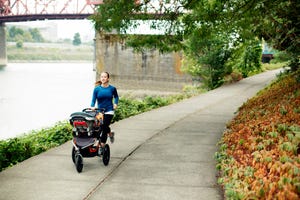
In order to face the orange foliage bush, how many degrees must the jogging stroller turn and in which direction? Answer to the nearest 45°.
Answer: approximately 135° to its left

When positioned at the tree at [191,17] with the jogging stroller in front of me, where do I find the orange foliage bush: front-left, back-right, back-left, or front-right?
front-left

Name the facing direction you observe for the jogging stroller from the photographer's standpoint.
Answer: facing the viewer and to the left of the viewer

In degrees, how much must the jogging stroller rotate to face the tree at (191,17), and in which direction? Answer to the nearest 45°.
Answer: approximately 180°
